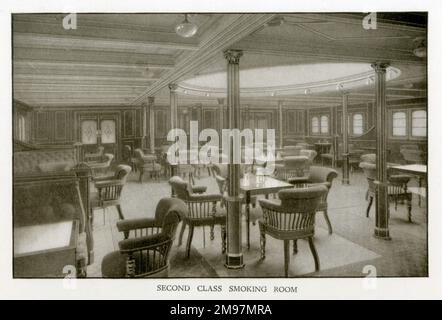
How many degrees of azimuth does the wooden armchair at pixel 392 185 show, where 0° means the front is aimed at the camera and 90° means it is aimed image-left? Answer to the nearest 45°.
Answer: approximately 270°

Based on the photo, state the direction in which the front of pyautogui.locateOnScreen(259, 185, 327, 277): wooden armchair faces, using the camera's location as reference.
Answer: facing away from the viewer and to the left of the viewer

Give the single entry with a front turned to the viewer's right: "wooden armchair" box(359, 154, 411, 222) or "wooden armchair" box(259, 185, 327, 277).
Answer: "wooden armchair" box(359, 154, 411, 222)

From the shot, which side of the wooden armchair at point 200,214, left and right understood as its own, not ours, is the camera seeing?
right
